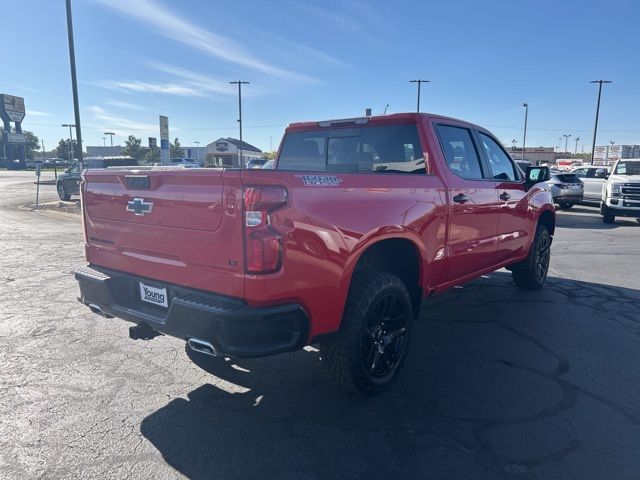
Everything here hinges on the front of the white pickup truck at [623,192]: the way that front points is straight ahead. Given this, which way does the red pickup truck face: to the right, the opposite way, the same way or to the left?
the opposite way

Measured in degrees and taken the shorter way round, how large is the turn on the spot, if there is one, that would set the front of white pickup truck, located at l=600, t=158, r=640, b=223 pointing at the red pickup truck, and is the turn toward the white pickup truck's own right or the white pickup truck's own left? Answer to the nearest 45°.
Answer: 0° — it already faces it

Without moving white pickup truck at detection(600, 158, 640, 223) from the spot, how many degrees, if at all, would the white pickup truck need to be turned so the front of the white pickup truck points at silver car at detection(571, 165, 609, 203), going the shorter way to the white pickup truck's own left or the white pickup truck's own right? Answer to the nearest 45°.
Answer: approximately 180°

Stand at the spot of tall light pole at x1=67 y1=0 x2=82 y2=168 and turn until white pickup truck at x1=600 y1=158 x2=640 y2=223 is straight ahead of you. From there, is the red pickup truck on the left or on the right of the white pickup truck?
right

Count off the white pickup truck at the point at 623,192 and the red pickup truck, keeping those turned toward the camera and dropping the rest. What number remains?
1

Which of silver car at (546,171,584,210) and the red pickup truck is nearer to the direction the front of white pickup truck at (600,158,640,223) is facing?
the red pickup truck

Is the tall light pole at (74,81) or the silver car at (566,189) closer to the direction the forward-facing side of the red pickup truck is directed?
the silver car

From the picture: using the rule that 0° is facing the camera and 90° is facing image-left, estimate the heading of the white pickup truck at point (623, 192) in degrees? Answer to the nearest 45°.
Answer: approximately 0°

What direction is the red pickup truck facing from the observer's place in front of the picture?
facing away from the viewer and to the right of the viewer

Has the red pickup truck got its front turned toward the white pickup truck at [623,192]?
yes
